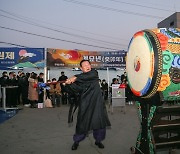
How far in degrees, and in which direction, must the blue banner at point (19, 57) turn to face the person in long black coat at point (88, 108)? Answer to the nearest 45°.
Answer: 0° — it already faces them

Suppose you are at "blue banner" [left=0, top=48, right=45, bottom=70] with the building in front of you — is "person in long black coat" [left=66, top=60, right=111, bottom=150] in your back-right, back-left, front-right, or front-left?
back-right

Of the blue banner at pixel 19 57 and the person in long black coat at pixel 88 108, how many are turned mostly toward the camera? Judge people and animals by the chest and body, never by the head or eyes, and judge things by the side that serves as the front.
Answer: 2

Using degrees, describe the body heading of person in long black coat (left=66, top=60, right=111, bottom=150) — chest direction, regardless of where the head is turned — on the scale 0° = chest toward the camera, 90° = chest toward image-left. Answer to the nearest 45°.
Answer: approximately 0°

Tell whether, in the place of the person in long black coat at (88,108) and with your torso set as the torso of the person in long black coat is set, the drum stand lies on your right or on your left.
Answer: on your left

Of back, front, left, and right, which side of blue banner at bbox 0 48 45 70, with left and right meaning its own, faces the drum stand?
front

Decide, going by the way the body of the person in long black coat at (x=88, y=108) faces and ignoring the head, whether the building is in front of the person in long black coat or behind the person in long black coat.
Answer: behind
